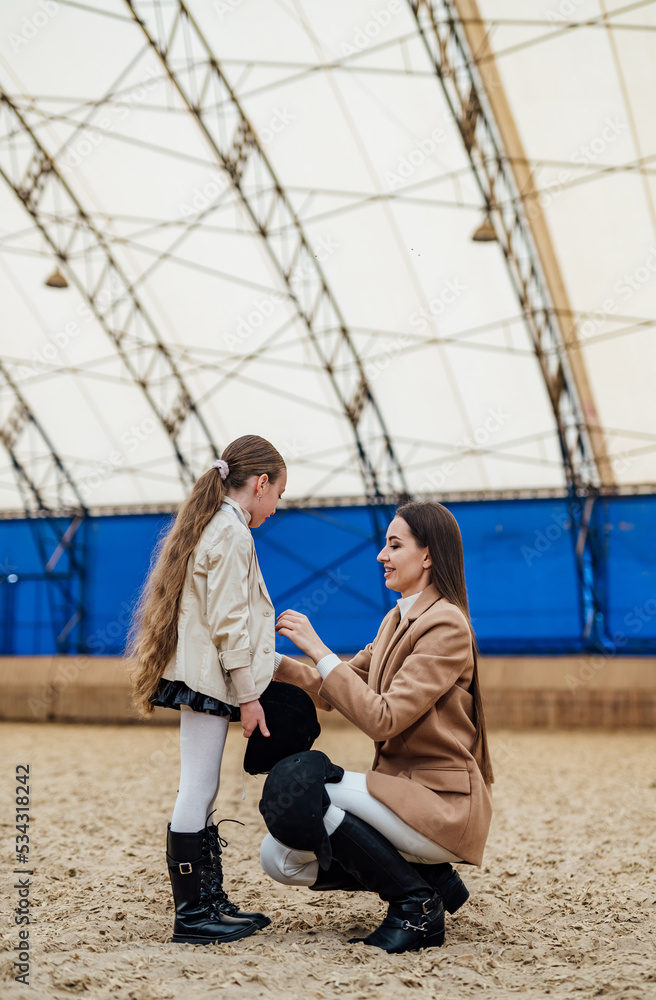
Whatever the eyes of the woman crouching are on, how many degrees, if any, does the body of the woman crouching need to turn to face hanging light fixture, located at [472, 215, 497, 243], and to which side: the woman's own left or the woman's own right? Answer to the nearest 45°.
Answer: approximately 90° to the woman's own right

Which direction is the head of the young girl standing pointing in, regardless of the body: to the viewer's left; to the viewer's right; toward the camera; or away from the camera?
to the viewer's right

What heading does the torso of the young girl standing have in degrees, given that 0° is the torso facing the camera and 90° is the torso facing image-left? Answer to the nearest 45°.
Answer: approximately 270°

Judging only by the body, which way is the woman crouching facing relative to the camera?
to the viewer's left

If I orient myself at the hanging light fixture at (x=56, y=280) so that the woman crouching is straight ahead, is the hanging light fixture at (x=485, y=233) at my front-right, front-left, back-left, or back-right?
front-left

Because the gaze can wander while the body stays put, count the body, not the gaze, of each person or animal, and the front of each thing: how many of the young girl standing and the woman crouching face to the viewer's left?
1

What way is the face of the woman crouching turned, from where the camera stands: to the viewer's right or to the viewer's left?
to the viewer's left

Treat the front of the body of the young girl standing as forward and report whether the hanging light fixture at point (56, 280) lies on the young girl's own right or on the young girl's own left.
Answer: on the young girl's own left

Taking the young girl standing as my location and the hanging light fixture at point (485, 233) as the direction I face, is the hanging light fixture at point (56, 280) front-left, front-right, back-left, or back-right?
front-left

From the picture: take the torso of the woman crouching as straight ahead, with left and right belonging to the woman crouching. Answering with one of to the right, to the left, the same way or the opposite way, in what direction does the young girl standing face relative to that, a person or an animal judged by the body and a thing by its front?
the opposite way
